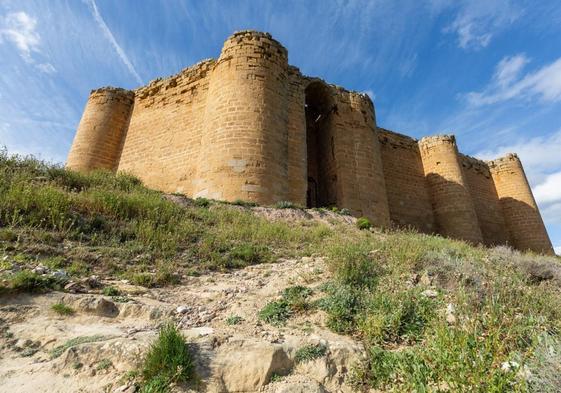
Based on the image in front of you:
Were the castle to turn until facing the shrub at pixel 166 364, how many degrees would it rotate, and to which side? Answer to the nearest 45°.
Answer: approximately 45° to its right

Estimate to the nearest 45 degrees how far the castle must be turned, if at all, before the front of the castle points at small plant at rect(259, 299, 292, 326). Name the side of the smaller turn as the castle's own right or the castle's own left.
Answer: approximately 45° to the castle's own right

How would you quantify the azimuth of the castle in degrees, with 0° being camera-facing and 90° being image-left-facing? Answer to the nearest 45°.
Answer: approximately 315°

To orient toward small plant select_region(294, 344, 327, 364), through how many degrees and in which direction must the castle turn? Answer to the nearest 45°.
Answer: approximately 45° to its right

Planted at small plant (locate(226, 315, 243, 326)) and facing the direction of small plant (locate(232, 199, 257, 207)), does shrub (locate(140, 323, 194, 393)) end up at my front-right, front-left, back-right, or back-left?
back-left
